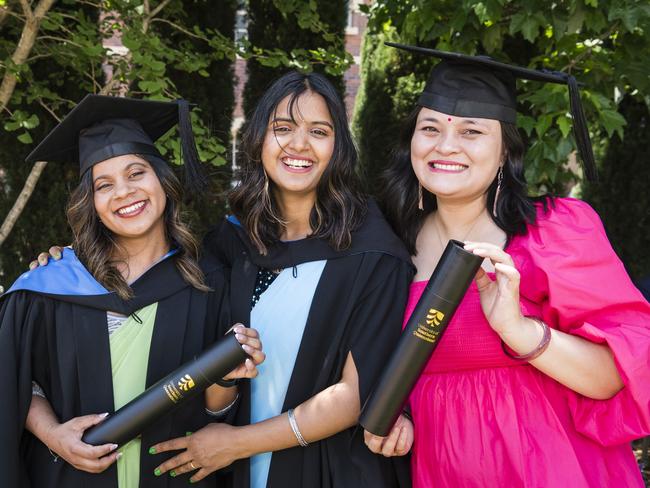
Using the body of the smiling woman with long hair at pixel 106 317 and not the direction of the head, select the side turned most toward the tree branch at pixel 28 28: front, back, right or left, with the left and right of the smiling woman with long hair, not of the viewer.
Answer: back

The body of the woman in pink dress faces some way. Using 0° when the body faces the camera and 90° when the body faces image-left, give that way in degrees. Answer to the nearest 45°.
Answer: approximately 45°

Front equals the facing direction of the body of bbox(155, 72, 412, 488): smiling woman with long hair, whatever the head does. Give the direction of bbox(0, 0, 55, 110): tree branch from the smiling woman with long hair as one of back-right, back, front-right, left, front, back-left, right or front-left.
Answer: right

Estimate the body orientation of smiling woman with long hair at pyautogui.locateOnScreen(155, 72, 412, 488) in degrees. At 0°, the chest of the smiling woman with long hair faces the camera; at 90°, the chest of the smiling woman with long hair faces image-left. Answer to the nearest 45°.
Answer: approximately 45°

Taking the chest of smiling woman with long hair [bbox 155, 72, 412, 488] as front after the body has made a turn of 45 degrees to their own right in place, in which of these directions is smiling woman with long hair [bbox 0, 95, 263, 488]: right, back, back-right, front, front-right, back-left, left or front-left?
front

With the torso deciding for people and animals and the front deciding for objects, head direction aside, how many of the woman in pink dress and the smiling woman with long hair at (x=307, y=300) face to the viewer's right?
0

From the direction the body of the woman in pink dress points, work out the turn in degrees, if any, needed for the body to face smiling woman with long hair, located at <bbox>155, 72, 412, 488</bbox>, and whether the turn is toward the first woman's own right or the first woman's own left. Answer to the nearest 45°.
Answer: approximately 45° to the first woman's own right

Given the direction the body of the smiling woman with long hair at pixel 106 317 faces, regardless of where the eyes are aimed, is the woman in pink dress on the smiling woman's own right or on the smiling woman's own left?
on the smiling woman's own left
